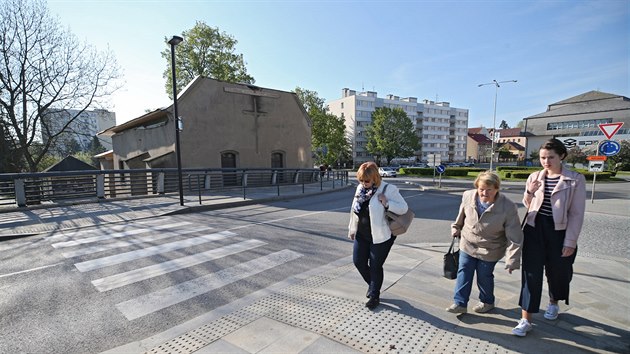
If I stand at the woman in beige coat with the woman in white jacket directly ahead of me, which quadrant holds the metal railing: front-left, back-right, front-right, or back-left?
front-right

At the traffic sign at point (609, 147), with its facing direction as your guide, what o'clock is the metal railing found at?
The metal railing is roughly at 2 o'clock from the traffic sign.

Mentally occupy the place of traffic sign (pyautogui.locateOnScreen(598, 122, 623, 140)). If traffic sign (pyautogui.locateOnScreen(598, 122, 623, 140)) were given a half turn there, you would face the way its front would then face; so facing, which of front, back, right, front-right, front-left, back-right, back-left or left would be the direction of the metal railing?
back-left

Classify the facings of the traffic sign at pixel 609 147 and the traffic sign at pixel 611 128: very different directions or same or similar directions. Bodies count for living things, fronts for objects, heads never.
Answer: same or similar directions

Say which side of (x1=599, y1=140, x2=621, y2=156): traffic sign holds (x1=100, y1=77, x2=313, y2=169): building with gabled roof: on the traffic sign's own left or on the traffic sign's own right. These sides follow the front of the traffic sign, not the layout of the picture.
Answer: on the traffic sign's own right

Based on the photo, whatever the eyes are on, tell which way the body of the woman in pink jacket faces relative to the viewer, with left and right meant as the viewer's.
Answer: facing the viewer and to the left of the viewer

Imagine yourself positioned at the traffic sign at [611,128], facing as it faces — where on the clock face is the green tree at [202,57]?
The green tree is roughly at 3 o'clock from the traffic sign.

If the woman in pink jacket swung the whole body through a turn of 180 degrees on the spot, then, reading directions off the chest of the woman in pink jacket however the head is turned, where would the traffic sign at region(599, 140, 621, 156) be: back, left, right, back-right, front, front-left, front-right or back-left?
front-left

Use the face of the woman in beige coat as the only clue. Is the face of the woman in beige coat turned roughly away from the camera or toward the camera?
toward the camera

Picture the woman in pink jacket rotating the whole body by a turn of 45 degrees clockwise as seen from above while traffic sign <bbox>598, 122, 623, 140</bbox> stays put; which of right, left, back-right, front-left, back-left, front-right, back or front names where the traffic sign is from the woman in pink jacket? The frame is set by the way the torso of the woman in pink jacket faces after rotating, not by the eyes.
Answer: right

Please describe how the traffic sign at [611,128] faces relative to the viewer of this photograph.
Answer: facing the viewer

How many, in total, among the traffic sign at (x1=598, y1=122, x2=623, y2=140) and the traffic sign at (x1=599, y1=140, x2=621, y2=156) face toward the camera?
2

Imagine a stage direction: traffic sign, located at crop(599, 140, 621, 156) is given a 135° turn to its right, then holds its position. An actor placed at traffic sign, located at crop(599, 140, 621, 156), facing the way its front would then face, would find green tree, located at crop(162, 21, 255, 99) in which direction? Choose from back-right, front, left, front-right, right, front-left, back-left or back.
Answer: front-left

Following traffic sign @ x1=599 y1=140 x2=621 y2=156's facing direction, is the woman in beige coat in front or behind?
in front

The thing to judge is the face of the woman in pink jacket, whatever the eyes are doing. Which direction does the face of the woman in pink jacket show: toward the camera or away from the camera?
toward the camera

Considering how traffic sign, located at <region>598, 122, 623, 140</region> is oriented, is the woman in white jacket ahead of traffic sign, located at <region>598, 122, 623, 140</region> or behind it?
ahead
